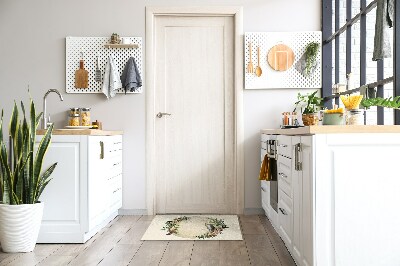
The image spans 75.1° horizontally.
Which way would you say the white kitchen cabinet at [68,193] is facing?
to the viewer's right

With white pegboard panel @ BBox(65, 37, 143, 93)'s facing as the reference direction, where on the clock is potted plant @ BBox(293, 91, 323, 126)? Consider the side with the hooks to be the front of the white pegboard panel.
The potted plant is roughly at 10 o'clock from the white pegboard panel.

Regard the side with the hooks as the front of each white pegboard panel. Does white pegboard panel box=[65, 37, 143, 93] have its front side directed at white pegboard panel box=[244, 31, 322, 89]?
no

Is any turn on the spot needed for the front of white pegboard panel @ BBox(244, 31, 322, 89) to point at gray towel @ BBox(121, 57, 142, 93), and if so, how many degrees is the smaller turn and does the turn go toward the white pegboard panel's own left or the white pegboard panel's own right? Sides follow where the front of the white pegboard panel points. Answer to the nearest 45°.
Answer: approximately 90° to the white pegboard panel's own right

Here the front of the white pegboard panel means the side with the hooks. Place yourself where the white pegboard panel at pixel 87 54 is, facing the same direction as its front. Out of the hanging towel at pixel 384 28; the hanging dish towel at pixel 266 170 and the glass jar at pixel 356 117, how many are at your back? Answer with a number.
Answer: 0

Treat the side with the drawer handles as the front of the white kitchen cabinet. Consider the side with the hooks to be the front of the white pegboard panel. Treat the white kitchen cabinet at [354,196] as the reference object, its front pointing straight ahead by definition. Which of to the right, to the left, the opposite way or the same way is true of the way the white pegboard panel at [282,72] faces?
to the left

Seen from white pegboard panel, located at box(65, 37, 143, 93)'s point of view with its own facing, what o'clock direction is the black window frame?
The black window frame is roughly at 10 o'clock from the white pegboard panel.

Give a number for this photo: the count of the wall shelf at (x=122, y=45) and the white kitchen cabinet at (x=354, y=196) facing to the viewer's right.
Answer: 0

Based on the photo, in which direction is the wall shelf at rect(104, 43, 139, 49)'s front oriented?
toward the camera
